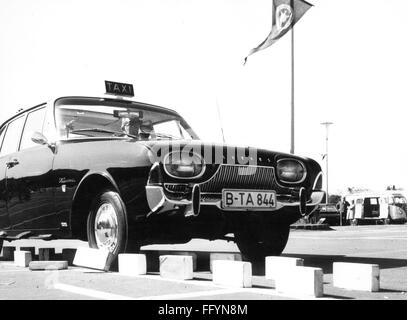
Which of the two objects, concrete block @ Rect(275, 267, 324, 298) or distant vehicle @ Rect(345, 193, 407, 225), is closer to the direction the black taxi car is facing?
the concrete block

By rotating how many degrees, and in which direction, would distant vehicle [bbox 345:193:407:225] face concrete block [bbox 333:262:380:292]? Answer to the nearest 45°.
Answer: approximately 45° to its right

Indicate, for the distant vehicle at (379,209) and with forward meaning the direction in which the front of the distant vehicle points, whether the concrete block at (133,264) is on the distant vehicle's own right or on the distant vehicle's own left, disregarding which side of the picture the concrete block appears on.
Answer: on the distant vehicle's own right

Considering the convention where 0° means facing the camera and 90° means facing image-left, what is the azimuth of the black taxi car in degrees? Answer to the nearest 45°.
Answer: approximately 315°

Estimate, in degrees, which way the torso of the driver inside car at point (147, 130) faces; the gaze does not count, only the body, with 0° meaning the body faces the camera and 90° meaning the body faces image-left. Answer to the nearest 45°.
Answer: approximately 315°

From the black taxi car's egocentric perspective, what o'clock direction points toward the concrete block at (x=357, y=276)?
The concrete block is roughly at 12 o'clock from the black taxi car.

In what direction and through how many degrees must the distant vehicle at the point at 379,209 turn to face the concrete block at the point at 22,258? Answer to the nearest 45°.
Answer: approximately 45° to its right

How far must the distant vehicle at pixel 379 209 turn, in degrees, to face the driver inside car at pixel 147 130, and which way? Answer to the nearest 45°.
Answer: approximately 45° to its right
